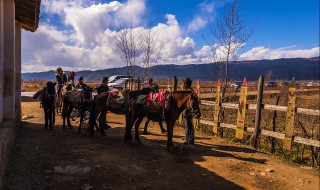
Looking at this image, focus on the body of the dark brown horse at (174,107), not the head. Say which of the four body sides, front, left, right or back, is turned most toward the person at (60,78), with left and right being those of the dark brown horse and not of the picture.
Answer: back

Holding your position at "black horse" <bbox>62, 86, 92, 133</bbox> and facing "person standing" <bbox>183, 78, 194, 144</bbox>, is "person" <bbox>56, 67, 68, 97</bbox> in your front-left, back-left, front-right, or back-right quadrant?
back-left

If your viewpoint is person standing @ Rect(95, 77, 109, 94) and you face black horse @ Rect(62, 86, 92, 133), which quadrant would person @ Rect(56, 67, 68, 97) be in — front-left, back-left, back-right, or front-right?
front-right

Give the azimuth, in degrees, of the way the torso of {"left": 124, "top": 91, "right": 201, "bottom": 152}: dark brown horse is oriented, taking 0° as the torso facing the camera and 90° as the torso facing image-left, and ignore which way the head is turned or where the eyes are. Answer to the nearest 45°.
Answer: approximately 315°

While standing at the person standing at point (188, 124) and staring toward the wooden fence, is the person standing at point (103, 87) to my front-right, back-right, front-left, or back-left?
back-left
